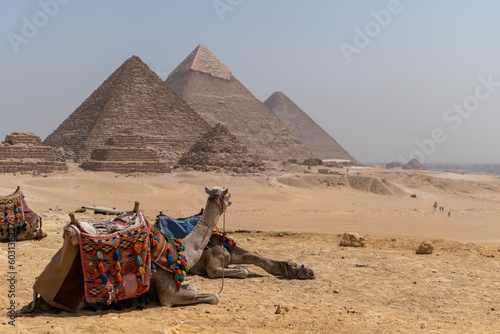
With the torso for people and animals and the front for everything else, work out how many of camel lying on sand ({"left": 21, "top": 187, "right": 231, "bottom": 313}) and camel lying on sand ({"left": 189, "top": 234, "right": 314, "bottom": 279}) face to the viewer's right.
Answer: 2

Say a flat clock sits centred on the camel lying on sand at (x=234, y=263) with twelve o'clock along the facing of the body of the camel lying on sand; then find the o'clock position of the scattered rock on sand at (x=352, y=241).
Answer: The scattered rock on sand is roughly at 10 o'clock from the camel lying on sand.

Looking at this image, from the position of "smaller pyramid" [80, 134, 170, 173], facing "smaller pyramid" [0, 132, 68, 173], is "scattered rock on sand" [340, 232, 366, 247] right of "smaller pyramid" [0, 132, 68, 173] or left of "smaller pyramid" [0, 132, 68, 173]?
left

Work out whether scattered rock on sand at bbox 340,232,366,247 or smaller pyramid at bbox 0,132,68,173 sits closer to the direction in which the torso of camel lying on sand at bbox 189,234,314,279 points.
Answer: the scattered rock on sand

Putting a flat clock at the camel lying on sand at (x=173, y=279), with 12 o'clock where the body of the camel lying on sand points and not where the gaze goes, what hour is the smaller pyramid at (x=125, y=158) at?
The smaller pyramid is roughly at 9 o'clock from the camel lying on sand.

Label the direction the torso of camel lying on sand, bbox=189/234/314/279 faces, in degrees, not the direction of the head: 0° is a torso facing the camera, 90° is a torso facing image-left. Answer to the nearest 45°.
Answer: approximately 270°

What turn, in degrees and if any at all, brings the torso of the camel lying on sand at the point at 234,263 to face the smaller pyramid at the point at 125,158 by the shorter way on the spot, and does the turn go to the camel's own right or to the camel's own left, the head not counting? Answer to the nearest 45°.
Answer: approximately 90° to the camel's own left

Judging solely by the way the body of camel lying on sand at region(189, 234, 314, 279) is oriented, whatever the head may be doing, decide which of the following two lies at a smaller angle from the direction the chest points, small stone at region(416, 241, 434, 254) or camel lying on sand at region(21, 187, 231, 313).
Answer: the small stone

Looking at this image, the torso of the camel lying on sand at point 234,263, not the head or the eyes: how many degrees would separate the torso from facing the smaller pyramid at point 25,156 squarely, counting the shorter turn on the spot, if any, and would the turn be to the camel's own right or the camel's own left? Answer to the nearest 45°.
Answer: approximately 135° to the camel's own left

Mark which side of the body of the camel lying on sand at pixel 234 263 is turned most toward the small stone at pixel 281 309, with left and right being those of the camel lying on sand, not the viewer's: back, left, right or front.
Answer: right

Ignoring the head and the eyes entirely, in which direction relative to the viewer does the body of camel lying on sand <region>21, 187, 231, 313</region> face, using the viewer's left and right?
facing to the right of the viewer

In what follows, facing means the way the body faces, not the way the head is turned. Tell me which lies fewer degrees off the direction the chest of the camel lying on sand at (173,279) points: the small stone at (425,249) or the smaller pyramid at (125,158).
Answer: the small stone

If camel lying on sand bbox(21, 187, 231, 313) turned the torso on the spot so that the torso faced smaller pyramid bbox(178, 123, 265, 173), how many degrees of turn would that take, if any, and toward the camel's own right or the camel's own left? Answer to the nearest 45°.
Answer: approximately 90° to the camel's own left
